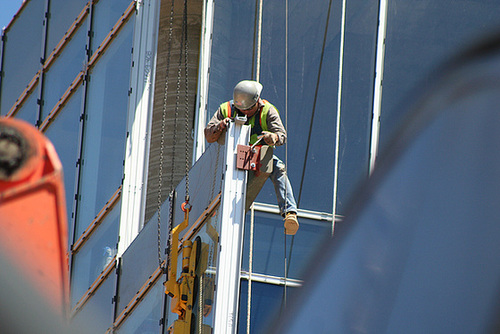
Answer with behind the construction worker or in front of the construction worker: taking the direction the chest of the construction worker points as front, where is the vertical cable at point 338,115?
behind

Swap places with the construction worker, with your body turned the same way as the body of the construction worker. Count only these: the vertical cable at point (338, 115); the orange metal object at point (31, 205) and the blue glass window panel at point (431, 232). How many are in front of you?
2

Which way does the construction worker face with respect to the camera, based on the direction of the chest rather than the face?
toward the camera

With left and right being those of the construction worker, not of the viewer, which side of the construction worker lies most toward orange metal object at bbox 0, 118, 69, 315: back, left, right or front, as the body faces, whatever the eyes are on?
front

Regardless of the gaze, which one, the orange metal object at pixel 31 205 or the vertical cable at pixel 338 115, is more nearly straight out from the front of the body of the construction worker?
the orange metal object

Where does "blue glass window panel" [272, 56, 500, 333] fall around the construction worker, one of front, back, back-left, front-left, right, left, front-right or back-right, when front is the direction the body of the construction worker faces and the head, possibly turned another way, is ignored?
front
